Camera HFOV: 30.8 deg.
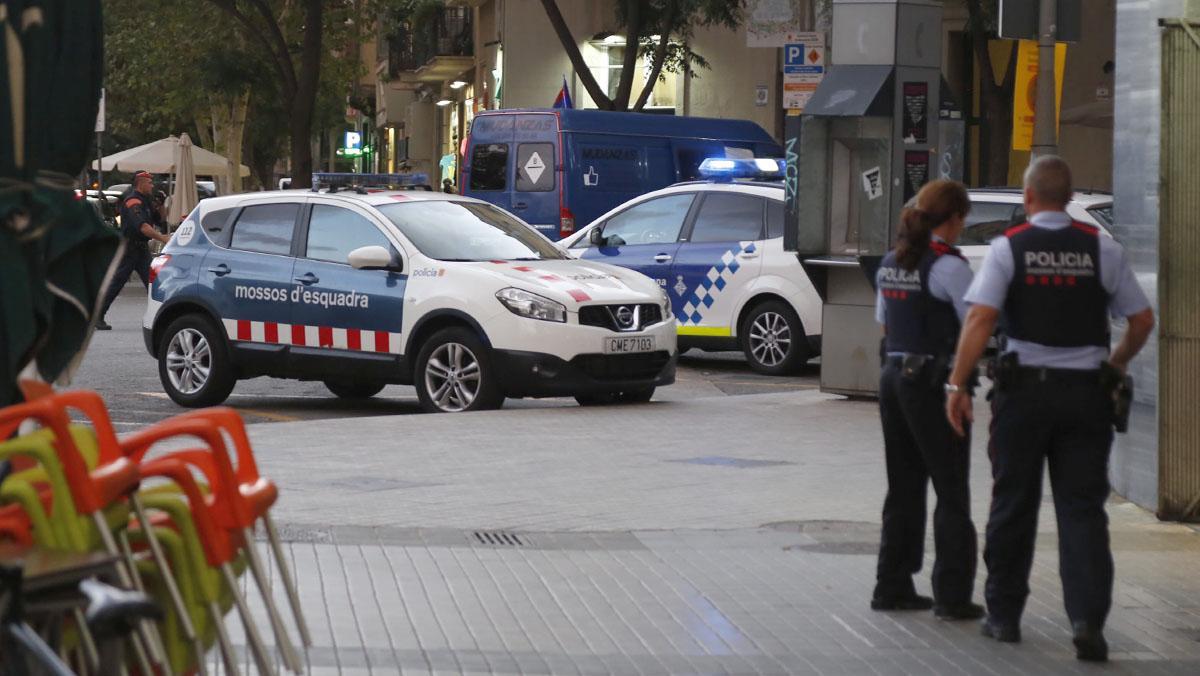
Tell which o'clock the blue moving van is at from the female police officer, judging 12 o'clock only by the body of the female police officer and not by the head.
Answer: The blue moving van is roughly at 10 o'clock from the female police officer.

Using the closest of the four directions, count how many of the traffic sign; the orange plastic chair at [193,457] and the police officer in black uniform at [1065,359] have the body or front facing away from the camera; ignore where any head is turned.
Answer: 1

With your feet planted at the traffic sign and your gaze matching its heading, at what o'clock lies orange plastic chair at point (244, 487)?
The orange plastic chair is roughly at 12 o'clock from the traffic sign.

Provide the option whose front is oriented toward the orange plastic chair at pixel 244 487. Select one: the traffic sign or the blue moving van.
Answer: the traffic sign

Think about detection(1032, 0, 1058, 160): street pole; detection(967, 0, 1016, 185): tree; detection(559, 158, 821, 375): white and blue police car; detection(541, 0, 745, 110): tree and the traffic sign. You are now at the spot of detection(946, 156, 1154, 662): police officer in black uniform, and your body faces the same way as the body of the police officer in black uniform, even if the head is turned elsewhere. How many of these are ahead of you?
5

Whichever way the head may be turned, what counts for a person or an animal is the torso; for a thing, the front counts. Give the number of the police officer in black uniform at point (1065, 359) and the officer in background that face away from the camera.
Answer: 1

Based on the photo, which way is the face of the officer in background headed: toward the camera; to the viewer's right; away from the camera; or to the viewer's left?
to the viewer's right

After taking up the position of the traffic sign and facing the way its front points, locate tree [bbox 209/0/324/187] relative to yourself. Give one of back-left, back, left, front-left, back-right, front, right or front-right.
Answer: back-right

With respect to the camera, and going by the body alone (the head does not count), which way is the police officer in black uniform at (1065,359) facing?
away from the camera

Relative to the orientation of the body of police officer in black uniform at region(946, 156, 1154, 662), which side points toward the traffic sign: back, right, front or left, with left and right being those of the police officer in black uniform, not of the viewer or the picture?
front

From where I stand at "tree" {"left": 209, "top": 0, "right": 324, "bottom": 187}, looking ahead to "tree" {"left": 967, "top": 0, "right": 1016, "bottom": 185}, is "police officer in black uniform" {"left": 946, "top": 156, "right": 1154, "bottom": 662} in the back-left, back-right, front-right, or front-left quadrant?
front-right

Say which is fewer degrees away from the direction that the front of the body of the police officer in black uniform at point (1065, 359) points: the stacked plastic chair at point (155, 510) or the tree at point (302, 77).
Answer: the tree

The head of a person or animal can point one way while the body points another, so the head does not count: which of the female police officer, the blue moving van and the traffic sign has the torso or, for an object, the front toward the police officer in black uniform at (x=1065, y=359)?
the traffic sign

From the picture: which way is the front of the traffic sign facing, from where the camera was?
facing the viewer
